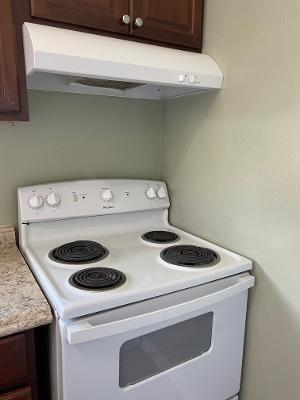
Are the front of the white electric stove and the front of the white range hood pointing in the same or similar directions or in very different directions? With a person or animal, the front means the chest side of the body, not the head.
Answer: same or similar directions

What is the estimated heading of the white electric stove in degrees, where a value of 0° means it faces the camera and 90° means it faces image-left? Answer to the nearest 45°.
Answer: approximately 315°

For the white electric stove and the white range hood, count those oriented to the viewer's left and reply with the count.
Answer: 0

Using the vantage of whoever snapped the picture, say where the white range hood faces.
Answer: facing the viewer and to the right of the viewer

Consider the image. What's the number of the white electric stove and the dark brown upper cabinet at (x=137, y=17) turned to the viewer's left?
0
